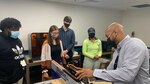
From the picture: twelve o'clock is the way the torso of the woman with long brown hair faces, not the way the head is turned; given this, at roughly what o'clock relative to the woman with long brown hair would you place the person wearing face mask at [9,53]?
The person wearing face mask is roughly at 3 o'clock from the woman with long brown hair.

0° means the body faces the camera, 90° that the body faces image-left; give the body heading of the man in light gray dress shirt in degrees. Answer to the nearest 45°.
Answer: approximately 90°

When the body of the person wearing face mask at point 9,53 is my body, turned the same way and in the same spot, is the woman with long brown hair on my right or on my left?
on my left

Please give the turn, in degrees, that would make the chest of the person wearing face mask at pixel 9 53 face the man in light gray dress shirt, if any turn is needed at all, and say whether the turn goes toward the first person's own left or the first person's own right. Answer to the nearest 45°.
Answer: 0° — they already face them

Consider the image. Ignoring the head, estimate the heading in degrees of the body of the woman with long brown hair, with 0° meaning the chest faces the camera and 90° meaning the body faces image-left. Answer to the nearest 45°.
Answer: approximately 315°

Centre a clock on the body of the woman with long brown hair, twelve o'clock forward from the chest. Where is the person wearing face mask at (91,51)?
The person wearing face mask is roughly at 9 o'clock from the woman with long brown hair.

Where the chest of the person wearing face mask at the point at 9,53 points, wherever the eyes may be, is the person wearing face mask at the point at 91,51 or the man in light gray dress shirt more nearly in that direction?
the man in light gray dress shirt

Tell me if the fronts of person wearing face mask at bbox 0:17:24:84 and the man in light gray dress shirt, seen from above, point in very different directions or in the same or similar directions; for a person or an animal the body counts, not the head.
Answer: very different directions
